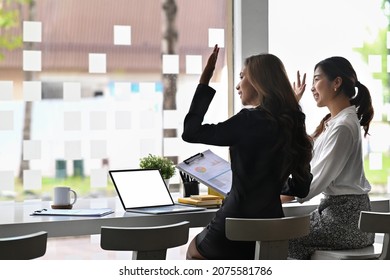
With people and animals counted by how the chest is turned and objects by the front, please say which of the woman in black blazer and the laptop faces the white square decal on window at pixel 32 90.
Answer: the woman in black blazer

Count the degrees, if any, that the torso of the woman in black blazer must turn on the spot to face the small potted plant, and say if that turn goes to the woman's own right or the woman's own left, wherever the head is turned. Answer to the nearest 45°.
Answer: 0° — they already face it

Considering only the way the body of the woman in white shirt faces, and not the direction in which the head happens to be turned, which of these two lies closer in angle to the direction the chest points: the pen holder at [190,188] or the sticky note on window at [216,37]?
the pen holder

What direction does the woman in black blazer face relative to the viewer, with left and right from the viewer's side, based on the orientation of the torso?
facing away from the viewer and to the left of the viewer

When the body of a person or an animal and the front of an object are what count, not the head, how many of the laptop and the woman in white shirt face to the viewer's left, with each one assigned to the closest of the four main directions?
1

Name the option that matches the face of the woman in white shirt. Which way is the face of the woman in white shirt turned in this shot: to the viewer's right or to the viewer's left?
to the viewer's left

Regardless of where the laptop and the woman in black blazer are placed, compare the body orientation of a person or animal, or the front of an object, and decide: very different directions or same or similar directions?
very different directions

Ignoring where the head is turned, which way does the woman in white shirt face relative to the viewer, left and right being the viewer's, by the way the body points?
facing to the left of the viewer

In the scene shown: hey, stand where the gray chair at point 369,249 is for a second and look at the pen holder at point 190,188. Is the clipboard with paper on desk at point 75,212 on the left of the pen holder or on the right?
left
